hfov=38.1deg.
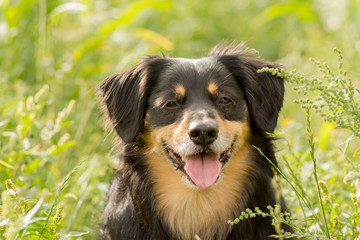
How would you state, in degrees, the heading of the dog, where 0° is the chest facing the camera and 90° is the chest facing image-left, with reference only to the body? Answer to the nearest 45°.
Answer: approximately 0°
